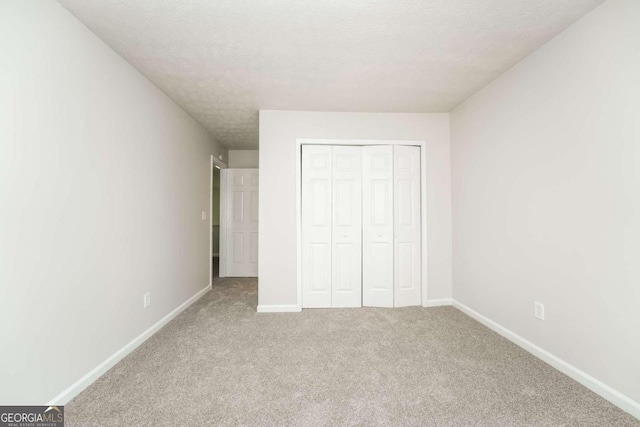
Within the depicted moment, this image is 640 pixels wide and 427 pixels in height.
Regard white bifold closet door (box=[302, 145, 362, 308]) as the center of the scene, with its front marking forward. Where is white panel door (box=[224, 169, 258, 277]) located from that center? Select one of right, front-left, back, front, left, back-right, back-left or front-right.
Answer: back-right

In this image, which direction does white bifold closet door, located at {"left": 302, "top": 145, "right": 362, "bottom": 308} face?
toward the camera
